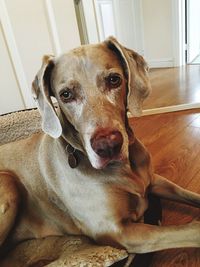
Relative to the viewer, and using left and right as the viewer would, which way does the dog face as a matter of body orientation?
facing the viewer and to the right of the viewer
